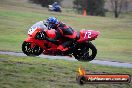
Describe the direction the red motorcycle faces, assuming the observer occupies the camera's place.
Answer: facing to the left of the viewer

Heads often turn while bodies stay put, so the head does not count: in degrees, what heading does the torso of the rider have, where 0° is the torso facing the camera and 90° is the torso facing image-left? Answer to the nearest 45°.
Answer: approximately 90°
